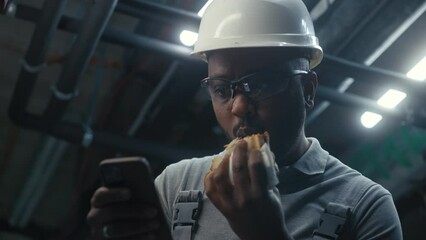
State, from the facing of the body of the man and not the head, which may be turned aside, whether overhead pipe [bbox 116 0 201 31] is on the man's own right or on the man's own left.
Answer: on the man's own right

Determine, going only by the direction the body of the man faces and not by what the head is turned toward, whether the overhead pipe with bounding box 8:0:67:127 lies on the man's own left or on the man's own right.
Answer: on the man's own right

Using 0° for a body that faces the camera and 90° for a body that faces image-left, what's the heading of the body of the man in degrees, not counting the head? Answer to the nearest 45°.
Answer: approximately 45°

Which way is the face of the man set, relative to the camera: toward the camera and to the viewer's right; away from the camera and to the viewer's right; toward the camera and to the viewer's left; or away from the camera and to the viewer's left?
toward the camera and to the viewer's left

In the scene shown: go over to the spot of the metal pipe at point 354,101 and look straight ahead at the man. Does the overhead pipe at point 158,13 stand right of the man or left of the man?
right

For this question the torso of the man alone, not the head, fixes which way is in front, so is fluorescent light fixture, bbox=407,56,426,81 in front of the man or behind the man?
behind

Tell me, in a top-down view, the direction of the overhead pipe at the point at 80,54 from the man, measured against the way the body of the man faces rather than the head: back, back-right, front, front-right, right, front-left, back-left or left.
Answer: right

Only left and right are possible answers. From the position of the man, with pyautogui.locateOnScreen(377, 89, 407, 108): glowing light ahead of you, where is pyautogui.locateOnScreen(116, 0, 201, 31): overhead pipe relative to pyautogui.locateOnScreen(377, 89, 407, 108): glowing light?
left

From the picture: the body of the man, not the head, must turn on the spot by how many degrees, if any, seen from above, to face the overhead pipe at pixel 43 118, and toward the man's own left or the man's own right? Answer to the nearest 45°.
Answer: approximately 90° to the man's own right
